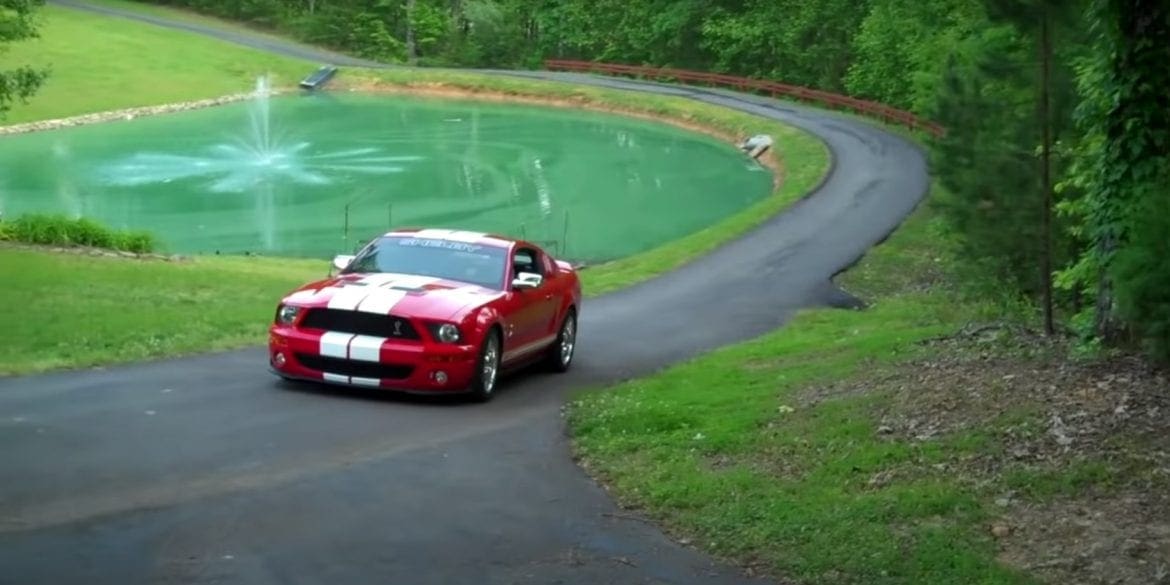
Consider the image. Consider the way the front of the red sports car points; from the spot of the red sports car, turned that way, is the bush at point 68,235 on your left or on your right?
on your right

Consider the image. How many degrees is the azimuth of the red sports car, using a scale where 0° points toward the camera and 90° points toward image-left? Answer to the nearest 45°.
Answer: approximately 45°
